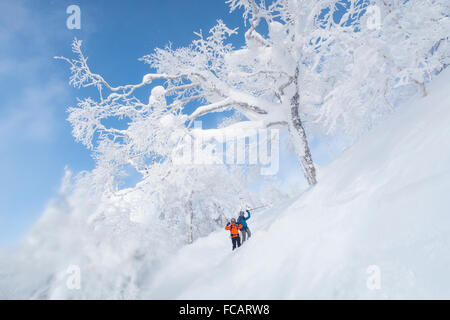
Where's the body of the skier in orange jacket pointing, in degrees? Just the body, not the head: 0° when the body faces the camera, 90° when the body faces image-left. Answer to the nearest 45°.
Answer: approximately 0°
